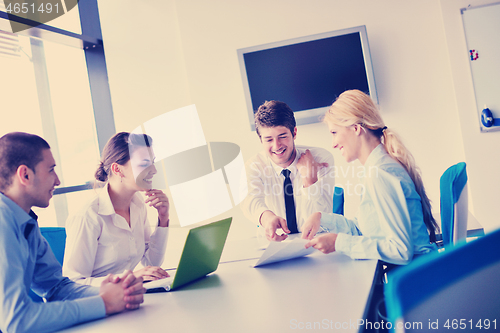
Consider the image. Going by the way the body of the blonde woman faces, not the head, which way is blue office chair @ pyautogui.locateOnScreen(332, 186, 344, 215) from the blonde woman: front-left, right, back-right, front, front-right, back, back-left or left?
right

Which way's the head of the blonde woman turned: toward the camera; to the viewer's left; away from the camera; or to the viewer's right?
to the viewer's left

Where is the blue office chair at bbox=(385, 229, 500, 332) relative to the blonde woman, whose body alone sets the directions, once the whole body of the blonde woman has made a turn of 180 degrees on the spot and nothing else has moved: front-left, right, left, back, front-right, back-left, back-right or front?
right

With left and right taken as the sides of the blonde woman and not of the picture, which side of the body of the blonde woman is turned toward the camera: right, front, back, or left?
left

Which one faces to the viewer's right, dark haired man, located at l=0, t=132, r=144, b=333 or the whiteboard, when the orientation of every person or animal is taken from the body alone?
the dark haired man

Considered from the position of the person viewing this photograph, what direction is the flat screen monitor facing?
facing the viewer

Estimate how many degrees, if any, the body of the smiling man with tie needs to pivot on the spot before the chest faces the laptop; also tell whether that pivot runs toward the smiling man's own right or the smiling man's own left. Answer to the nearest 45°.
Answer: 0° — they already face it

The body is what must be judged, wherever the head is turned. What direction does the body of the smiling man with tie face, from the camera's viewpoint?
toward the camera

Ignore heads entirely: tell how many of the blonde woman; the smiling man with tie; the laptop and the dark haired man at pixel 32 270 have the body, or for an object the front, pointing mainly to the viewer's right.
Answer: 1

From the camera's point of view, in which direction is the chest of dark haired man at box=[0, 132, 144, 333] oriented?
to the viewer's right

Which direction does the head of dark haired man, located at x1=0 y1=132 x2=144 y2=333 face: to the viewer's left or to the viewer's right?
to the viewer's right

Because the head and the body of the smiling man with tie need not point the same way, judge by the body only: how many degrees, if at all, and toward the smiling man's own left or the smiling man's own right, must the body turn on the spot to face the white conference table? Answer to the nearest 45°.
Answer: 0° — they already face it

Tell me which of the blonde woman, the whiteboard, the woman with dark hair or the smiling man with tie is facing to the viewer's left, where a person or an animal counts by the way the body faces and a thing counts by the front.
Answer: the blonde woman
